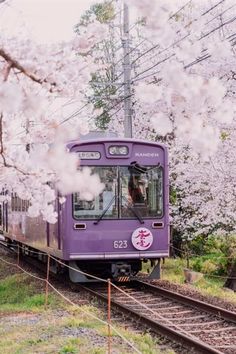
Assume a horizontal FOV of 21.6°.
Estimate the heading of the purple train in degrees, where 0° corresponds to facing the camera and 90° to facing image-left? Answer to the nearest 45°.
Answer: approximately 315°

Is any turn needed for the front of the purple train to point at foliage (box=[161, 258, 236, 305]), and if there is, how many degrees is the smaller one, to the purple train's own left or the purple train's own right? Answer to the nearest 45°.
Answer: approximately 90° to the purple train's own left
